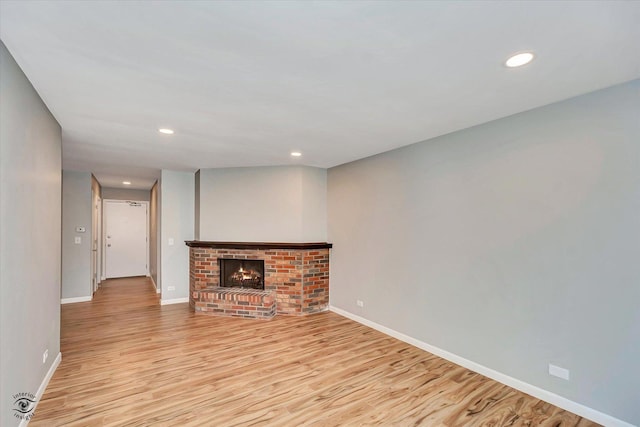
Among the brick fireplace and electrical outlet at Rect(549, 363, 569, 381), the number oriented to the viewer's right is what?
0

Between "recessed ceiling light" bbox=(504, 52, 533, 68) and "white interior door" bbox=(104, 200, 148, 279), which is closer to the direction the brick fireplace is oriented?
the recessed ceiling light

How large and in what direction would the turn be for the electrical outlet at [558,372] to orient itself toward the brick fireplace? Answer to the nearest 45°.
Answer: approximately 45° to its right

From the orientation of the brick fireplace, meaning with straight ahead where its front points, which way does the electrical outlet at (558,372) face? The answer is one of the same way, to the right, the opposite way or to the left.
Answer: to the right

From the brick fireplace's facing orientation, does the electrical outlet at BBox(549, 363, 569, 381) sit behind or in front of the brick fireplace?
in front

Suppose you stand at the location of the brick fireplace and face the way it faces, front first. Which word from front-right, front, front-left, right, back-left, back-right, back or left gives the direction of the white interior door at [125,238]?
back-right

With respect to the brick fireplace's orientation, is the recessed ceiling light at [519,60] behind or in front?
in front

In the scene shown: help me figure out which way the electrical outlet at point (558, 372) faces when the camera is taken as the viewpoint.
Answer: facing the viewer and to the left of the viewer

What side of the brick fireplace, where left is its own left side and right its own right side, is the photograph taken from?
front

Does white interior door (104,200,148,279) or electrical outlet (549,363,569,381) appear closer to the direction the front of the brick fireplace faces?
the electrical outlet
